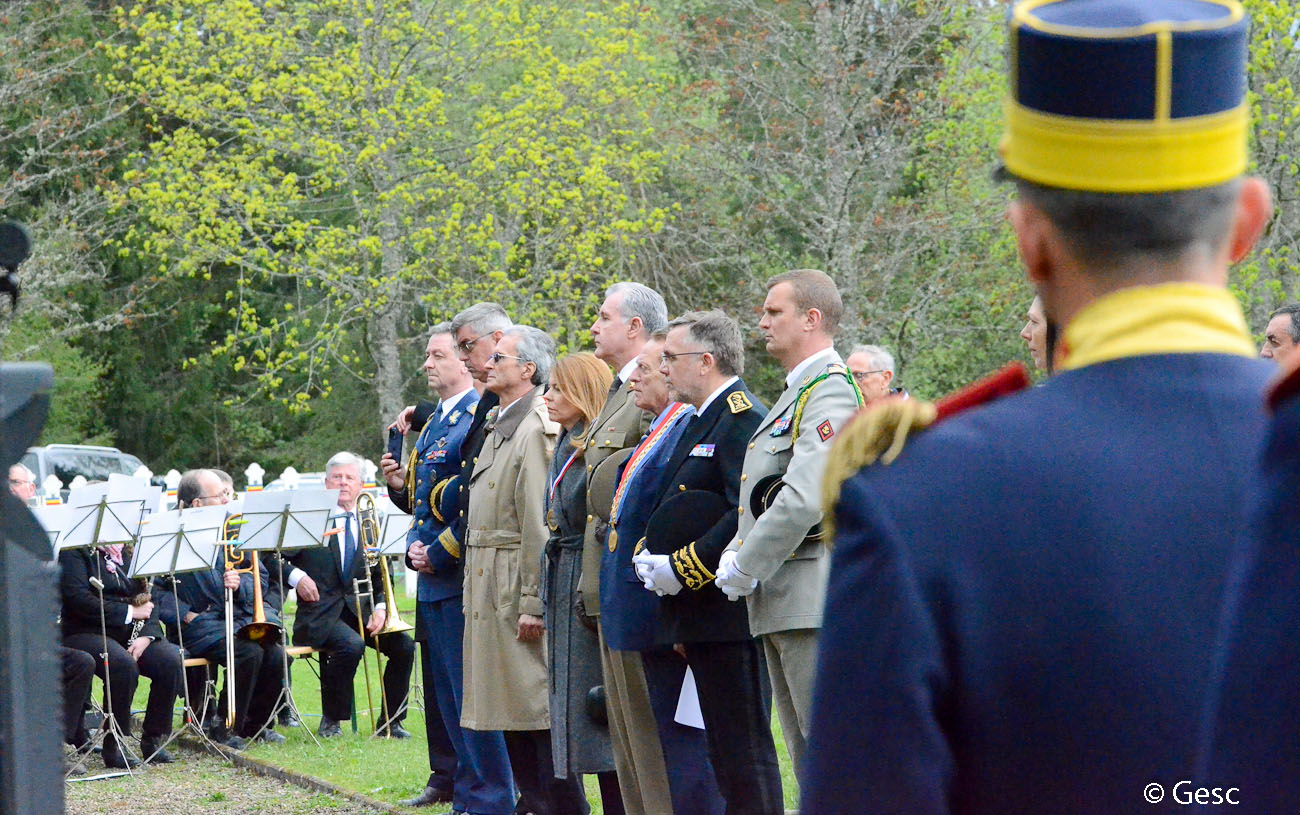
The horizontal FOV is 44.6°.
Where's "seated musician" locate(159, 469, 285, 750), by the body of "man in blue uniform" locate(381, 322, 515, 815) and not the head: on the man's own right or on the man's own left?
on the man's own right

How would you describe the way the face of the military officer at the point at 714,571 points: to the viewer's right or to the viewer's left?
to the viewer's left

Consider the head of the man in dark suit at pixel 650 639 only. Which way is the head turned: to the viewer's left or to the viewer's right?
to the viewer's left

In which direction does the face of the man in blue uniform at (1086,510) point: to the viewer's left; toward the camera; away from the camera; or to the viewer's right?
away from the camera

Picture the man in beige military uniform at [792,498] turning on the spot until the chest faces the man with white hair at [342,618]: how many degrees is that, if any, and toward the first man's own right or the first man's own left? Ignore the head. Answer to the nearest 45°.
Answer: approximately 45° to the first man's own right

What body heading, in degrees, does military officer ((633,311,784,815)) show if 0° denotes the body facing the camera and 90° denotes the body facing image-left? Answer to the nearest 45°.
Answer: approximately 90°
